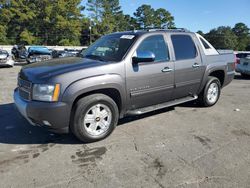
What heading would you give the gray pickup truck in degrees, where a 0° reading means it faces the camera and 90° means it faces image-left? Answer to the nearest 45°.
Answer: approximately 45°

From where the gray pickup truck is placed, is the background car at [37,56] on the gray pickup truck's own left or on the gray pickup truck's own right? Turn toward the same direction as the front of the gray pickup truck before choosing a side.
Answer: on the gray pickup truck's own right

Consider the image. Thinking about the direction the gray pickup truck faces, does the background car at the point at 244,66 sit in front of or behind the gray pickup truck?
behind

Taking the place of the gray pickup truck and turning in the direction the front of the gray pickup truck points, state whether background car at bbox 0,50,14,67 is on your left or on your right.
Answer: on your right
